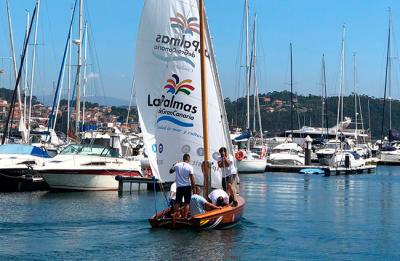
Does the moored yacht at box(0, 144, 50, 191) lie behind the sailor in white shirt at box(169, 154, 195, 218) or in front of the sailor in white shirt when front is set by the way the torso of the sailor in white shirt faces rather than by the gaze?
in front

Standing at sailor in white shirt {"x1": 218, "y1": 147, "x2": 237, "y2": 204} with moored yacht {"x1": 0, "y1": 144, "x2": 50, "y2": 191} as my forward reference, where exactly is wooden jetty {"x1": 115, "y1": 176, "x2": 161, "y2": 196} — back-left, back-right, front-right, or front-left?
front-right

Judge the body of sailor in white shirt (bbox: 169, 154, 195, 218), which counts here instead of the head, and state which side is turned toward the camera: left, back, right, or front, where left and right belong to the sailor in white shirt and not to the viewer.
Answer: back

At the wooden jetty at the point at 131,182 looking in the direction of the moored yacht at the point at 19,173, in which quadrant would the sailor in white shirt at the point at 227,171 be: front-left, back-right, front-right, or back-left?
back-left

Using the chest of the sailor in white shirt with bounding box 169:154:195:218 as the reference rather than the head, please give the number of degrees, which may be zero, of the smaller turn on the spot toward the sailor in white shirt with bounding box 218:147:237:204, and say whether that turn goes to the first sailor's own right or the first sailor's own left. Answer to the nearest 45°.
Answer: approximately 45° to the first sailor's own right

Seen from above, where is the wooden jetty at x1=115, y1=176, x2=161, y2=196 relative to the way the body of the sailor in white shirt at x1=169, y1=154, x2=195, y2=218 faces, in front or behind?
in front

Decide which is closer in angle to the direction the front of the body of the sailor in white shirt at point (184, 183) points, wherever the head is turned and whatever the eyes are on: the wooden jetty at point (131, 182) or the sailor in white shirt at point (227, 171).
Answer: the wooden jetty
